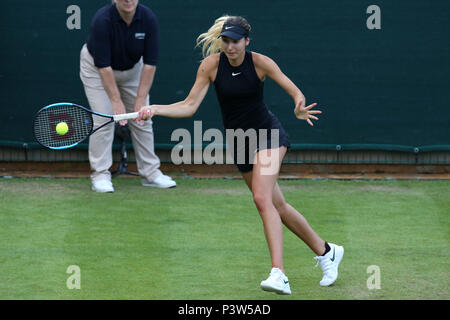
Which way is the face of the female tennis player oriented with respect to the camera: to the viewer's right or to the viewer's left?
to the viewer's left

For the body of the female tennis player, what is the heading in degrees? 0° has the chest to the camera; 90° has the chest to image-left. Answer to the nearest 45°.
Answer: approximately 0°

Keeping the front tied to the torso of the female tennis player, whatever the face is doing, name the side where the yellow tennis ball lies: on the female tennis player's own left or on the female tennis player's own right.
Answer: on the female tennis player's own right

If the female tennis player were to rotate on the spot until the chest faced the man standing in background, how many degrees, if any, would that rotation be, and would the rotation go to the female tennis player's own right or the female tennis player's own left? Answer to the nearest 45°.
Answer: approximately 135° to the female tennis player's own right
